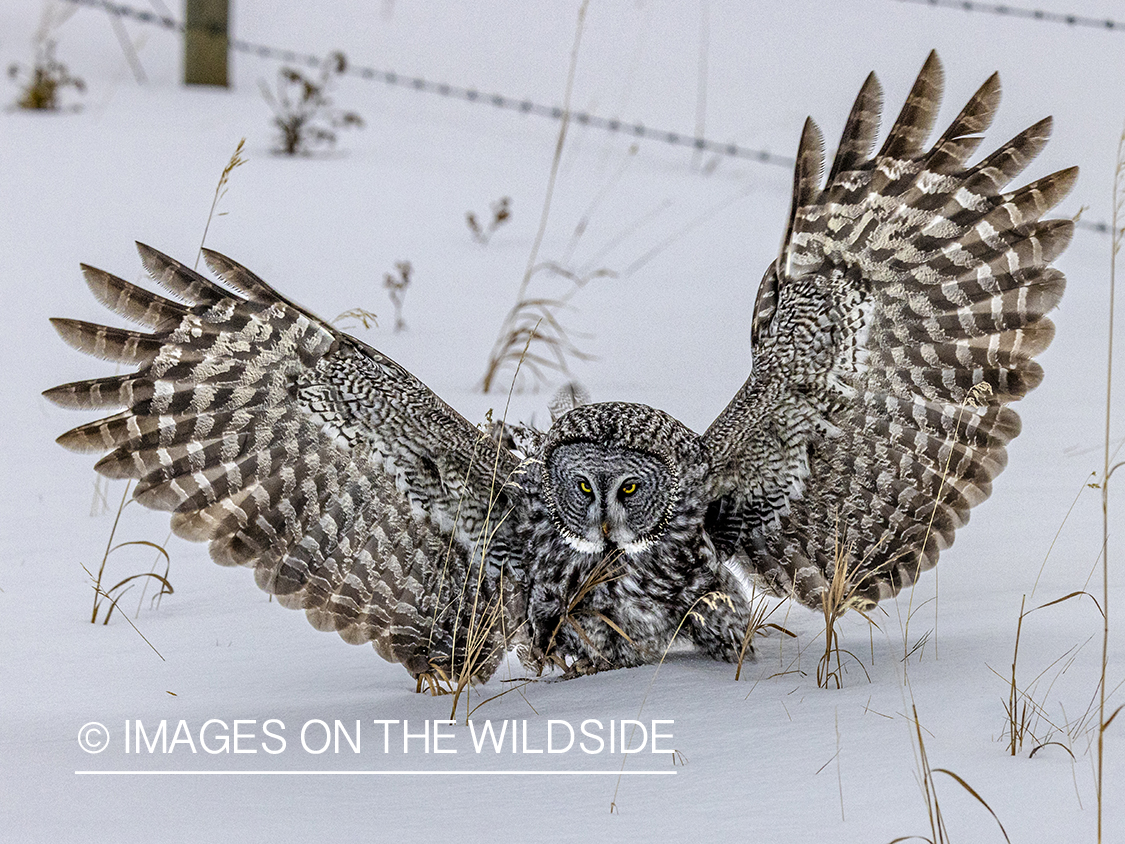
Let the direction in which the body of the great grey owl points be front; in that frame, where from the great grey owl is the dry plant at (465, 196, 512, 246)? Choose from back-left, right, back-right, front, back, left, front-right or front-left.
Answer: back

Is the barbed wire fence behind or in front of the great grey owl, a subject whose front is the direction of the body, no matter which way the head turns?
behind

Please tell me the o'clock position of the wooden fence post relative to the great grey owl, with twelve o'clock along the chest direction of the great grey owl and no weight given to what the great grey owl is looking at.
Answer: The wooden fence post is roughly at 5 o'clock from the great grey owl.

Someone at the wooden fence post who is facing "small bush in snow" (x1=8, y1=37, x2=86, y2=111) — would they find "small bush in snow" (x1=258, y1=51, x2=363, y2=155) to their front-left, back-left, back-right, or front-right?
back-left

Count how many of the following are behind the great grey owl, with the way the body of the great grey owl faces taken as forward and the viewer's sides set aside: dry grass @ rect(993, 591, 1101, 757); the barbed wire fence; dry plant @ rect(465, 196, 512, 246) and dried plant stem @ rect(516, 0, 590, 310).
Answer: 3

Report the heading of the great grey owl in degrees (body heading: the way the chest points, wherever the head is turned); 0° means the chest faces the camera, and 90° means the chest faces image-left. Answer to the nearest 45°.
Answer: approximately 0°

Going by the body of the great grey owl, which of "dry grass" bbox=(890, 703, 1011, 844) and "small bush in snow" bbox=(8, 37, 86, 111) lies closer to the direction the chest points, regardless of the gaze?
the dry grass

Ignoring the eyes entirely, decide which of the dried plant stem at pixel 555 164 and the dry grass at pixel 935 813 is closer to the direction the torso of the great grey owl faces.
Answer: the dry grass

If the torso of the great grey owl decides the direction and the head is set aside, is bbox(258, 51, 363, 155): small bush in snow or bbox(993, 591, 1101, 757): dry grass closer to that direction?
the dry grass

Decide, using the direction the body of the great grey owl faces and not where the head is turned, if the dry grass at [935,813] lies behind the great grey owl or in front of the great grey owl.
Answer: in front

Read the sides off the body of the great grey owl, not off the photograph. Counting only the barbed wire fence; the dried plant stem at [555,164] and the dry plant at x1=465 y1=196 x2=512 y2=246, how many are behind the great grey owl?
3

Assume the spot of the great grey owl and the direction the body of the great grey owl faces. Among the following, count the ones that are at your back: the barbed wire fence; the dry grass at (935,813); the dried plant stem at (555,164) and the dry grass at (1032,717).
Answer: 2

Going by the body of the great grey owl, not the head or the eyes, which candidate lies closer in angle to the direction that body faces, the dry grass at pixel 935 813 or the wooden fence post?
the dry grass

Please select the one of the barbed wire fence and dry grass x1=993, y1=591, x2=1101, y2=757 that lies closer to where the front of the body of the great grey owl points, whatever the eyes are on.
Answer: the dry grass

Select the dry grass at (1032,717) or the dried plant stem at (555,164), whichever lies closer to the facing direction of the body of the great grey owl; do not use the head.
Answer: the dry grass

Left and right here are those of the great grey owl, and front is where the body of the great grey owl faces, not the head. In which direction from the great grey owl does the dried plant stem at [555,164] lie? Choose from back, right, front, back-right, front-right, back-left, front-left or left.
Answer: back
